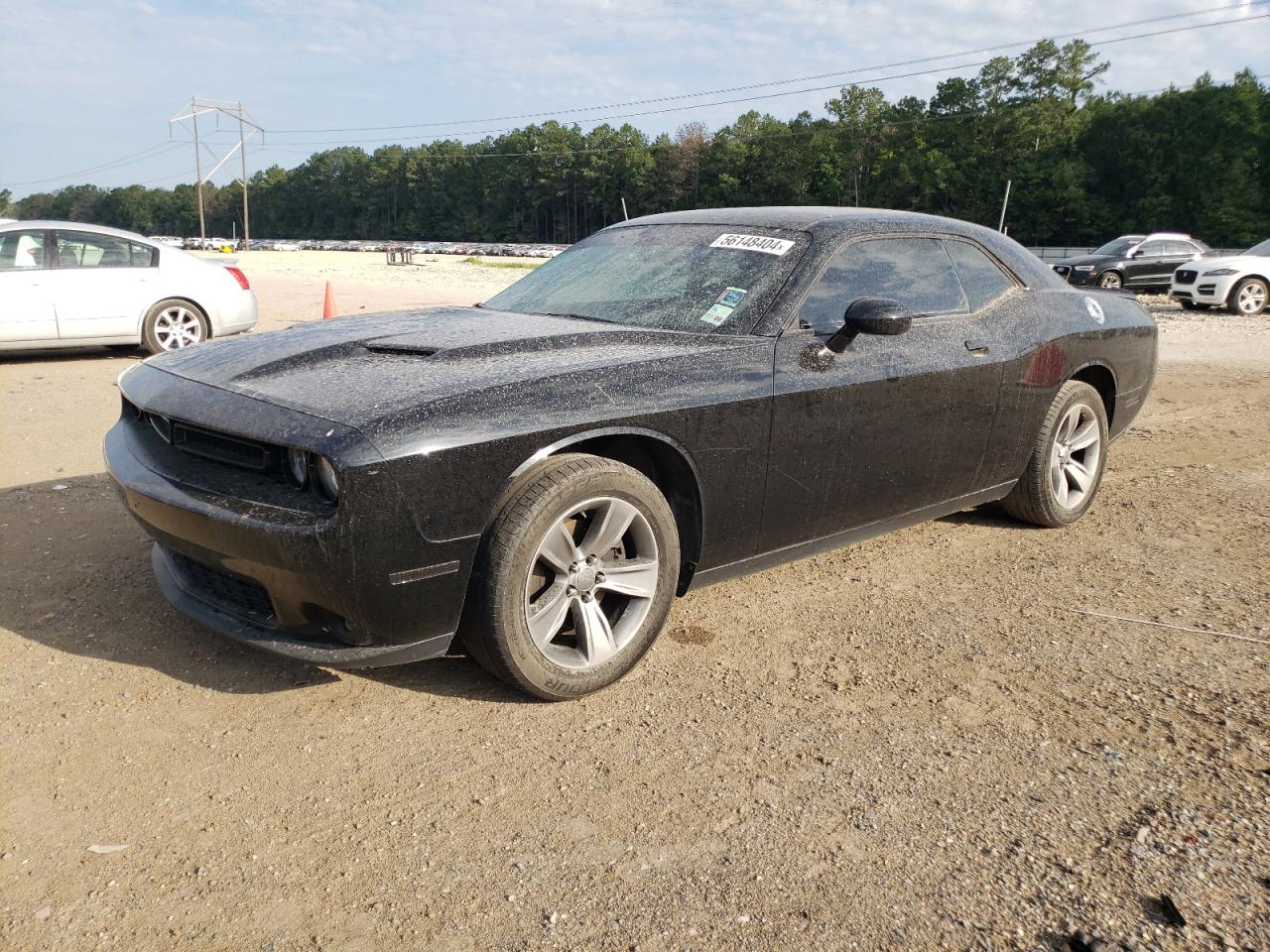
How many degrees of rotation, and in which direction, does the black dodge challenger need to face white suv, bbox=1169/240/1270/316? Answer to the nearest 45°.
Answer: approximately 180°

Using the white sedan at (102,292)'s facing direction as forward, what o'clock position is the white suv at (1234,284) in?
the white suv at (1234,284) is roughly at 6 o'clock from the white sedan at (102,292).

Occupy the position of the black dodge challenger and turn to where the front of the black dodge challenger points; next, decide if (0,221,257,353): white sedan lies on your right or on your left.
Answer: on your right

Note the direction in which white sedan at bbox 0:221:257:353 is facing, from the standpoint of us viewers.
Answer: facing to the left of the viewer

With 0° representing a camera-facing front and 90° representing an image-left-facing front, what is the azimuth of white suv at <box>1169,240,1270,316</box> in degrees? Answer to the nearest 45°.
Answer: approximately 45°
